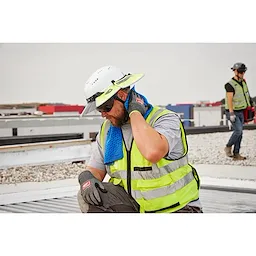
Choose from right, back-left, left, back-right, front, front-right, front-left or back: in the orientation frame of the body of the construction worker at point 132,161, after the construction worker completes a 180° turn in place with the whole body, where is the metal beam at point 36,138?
left

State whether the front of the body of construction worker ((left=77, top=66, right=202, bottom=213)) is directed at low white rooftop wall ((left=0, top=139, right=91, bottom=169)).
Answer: no

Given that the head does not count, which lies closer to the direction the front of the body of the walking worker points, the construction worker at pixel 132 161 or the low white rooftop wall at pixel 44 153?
the construction worker

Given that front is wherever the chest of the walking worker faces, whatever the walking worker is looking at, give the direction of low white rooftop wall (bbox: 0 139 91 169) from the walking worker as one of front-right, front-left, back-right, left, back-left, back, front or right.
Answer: back-right

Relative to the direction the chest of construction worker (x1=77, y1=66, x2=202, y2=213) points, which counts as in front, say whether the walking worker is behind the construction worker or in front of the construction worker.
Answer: behind

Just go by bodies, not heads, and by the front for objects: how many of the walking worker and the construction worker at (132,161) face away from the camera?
0

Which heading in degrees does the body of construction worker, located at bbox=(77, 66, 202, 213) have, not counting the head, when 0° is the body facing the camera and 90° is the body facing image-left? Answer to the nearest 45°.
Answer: approximately 45°

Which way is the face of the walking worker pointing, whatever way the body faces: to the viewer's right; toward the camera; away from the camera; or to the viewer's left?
toward the camera

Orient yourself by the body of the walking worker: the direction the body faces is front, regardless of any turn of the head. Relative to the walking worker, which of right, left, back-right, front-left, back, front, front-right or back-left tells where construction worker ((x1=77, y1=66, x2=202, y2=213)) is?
right

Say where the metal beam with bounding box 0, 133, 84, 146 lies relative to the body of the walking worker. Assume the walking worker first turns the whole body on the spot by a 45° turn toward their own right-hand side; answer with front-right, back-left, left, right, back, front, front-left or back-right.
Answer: right

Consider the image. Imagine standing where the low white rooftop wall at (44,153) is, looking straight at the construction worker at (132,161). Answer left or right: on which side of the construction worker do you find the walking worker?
left
